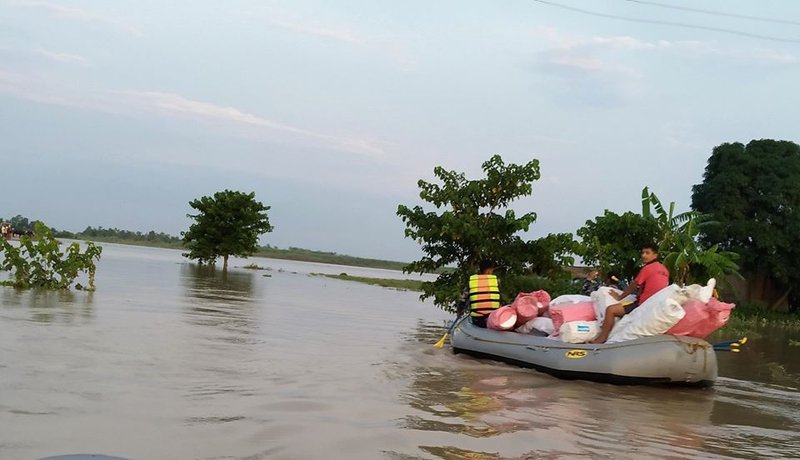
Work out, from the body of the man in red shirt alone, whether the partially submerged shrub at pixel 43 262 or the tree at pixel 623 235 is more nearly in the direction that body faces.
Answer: the partially submerged shrub

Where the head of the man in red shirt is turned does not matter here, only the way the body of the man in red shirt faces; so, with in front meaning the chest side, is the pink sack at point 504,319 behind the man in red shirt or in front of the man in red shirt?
in front

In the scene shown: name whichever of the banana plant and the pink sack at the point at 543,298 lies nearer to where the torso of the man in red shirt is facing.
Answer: the pink sack

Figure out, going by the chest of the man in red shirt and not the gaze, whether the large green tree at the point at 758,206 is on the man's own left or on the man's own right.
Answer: on the man's own right

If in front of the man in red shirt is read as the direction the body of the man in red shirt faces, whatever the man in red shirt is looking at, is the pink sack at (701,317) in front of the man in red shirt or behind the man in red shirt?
behind

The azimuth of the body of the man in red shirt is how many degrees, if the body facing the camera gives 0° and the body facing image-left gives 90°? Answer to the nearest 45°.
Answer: approximately 90°

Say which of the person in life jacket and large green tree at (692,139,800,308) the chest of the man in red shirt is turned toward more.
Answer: the person in life jacket

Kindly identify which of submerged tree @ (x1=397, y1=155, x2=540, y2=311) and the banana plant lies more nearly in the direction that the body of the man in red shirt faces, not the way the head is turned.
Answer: the submerged tree

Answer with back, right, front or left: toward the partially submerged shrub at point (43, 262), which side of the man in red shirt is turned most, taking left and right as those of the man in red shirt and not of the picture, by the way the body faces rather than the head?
front

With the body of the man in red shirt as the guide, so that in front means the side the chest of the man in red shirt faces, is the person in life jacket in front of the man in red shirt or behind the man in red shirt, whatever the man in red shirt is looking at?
in front

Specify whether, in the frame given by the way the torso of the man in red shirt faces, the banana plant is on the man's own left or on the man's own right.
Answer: on the man's own right
